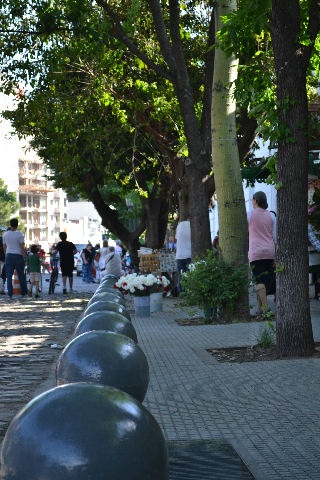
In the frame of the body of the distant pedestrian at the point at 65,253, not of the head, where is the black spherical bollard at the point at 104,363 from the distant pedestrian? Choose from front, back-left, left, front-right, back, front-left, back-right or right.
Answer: back

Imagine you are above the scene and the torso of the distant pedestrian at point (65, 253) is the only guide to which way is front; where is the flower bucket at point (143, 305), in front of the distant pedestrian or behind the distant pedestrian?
behind

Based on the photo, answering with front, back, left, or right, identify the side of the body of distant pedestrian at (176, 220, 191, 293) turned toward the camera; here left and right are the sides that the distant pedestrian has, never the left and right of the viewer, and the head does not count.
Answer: back

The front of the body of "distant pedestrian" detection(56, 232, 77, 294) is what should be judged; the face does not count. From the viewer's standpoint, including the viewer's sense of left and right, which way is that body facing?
facing away from the viewer

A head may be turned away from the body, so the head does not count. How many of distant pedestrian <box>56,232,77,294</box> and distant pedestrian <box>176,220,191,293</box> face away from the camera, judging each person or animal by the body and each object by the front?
2

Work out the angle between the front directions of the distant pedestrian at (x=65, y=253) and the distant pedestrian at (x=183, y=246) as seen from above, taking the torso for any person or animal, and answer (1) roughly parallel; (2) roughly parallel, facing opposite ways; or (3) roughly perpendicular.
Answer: roughly parallel
